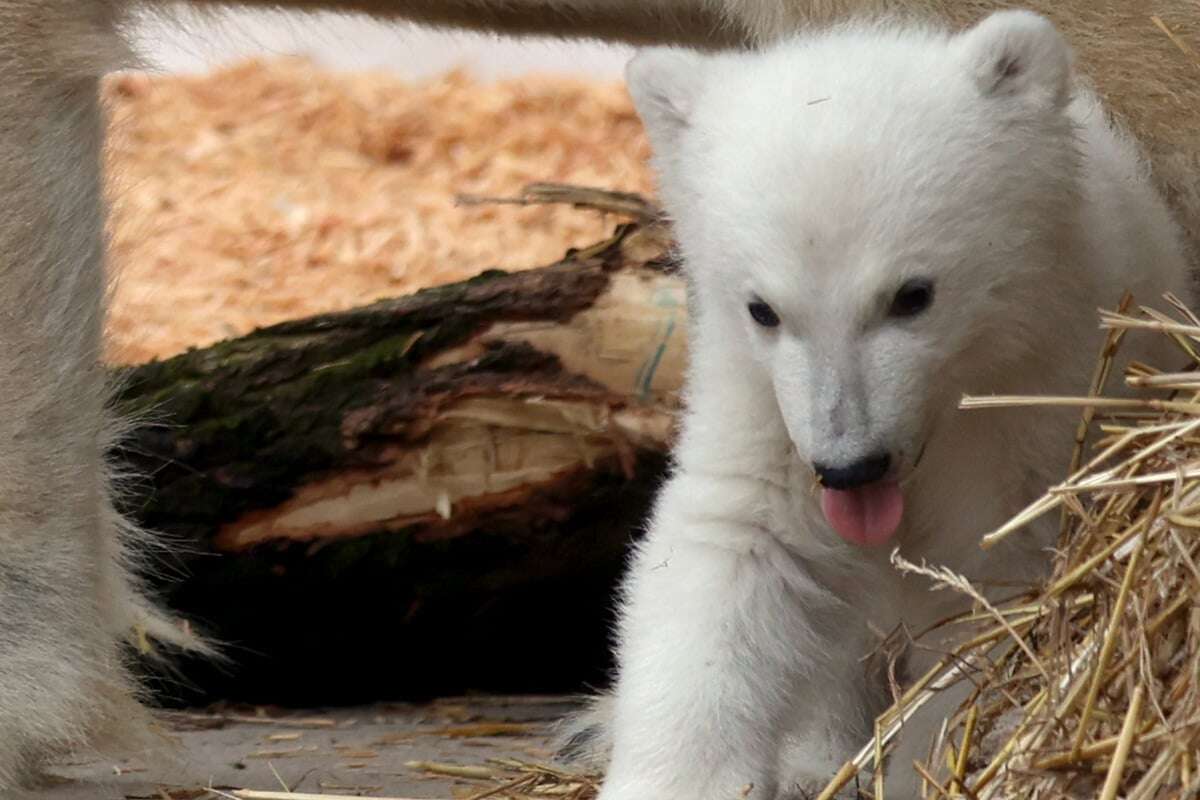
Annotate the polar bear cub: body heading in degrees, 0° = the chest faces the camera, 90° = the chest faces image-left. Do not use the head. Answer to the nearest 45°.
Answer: approximately 0°

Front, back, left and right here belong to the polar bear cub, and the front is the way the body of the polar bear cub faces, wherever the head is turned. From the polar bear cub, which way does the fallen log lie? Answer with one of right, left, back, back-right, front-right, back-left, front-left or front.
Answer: back-right
